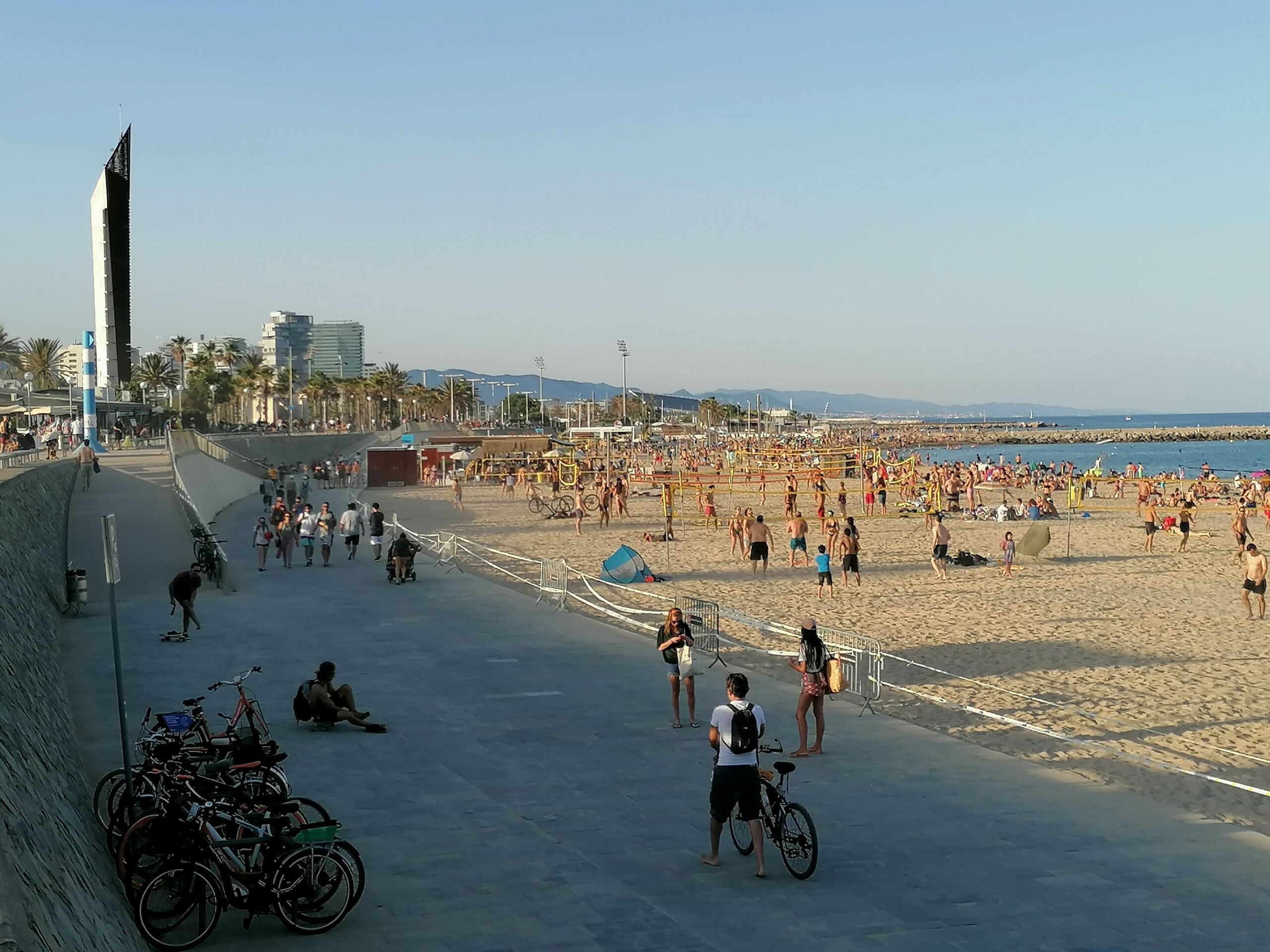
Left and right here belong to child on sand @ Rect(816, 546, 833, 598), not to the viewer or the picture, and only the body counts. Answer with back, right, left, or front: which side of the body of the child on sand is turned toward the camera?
back

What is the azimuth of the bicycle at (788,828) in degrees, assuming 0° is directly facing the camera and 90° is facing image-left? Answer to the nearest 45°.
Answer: approximately 135°

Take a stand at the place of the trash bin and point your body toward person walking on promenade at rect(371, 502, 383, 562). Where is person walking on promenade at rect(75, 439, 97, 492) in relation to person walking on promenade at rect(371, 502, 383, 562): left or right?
left

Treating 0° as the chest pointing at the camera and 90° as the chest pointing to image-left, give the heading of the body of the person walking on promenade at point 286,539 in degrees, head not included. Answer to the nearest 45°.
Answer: approximately 0°

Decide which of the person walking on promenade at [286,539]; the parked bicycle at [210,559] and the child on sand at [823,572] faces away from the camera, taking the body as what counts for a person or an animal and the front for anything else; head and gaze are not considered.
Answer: the child on sand
